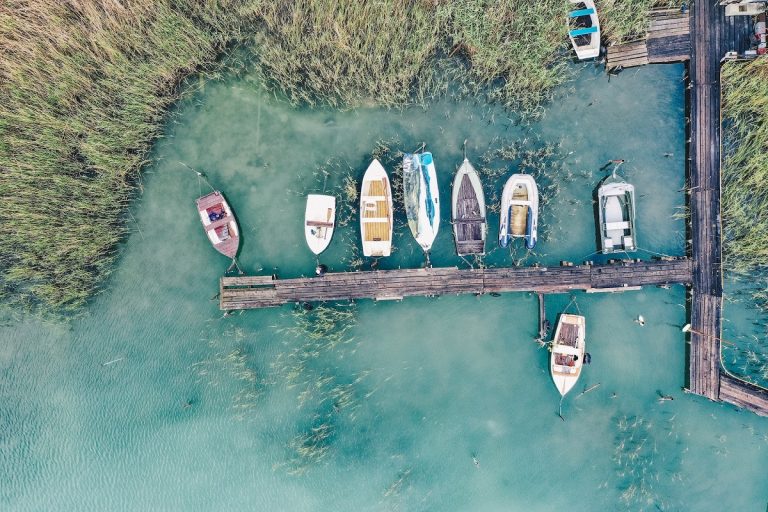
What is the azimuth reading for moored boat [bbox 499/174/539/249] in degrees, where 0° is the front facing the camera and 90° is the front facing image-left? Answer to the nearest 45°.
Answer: approximately 180°

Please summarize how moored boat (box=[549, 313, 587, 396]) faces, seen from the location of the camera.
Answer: facing the viewer

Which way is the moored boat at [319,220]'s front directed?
toward the camera

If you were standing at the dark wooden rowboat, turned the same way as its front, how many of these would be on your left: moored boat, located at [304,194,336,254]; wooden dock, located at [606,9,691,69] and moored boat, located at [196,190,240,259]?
2

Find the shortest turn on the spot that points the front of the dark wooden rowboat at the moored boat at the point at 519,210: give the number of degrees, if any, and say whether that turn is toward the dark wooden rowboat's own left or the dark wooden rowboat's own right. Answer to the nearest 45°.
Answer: approximately 90° to the dark wooden rowboat's own right

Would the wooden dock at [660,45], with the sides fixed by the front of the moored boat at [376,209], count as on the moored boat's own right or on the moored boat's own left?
on the moored boat's own right

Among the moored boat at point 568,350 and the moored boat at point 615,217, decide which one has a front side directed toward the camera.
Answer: the moored boat at point 568,350

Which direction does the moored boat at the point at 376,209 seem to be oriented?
away from the camera
